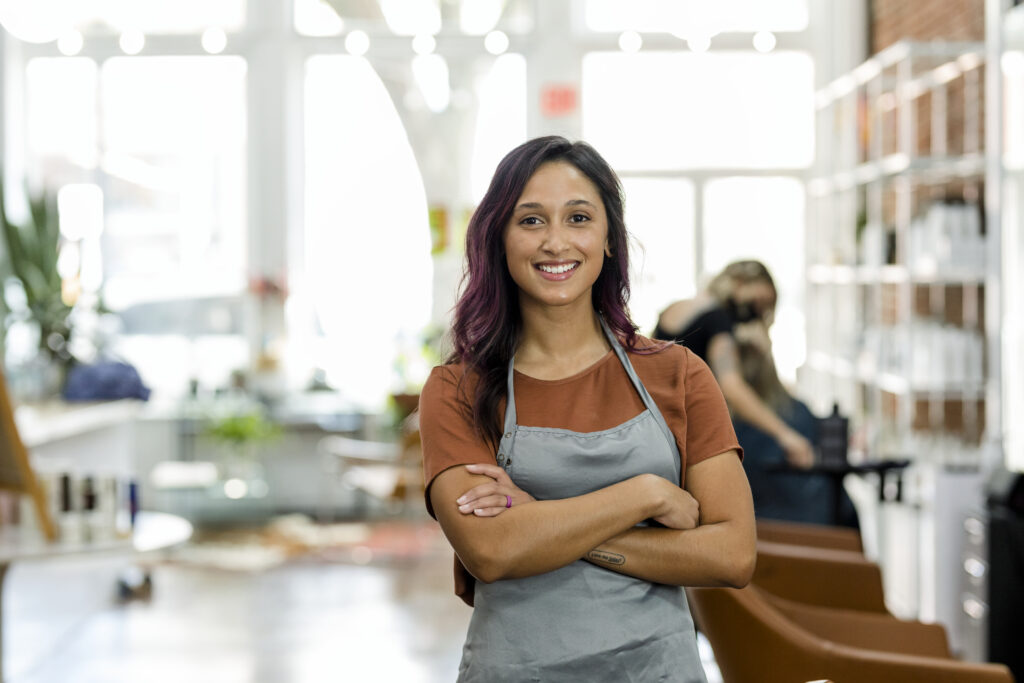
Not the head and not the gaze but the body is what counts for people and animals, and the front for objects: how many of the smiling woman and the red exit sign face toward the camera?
2

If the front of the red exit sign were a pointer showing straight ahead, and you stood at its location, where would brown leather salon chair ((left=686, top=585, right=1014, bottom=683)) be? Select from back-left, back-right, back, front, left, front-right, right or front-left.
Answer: front

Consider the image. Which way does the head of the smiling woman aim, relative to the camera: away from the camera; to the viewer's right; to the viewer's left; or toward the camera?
toward the camera

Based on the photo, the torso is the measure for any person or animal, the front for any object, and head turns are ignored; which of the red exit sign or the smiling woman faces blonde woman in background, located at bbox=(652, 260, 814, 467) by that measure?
the red exit sign

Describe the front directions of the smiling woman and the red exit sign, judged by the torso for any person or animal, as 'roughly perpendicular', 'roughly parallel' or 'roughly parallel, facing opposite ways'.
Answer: roughly parallel

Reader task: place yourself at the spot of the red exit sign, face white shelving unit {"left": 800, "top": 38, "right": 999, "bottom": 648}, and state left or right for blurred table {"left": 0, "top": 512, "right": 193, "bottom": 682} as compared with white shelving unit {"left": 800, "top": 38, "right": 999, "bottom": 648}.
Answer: right

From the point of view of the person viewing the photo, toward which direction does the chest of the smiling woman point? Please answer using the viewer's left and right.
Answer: facing the viewer

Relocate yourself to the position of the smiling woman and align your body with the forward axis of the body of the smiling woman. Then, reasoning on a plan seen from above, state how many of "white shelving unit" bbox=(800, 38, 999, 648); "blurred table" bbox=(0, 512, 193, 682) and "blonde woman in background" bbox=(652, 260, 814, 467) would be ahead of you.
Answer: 0

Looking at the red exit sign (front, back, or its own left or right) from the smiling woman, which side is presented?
front

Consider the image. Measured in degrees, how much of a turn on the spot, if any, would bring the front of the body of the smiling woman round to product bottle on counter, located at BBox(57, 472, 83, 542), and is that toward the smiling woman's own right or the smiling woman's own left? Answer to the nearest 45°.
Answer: approximately 135° to the smiling woman's own right

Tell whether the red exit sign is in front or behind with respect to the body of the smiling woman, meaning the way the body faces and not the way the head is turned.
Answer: behind

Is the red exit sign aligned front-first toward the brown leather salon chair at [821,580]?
yes

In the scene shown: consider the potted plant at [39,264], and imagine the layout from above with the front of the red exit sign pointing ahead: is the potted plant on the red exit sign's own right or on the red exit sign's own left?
on the red exit sign's own right

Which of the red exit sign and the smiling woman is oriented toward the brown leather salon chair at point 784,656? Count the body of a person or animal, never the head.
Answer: the red exit sign

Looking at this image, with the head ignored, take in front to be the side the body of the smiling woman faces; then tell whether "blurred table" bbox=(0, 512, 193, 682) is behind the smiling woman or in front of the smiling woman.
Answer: behind

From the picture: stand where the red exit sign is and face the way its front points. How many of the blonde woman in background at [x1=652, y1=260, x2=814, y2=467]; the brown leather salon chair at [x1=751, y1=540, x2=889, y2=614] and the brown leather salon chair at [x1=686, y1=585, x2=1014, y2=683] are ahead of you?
3
